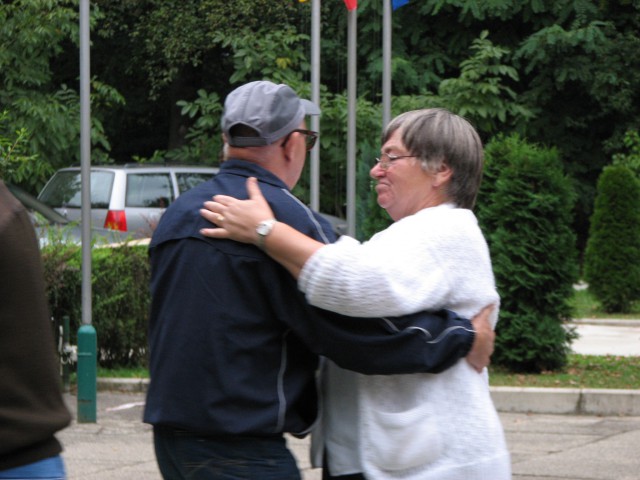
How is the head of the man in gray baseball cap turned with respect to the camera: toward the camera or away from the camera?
away from the camera

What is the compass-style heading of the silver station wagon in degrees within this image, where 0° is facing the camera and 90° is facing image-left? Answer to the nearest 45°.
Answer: approximately 225°

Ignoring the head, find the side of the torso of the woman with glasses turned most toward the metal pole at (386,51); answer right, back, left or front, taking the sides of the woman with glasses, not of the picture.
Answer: right

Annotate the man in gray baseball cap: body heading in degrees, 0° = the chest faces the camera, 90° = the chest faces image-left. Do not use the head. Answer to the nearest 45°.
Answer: approximately 225°

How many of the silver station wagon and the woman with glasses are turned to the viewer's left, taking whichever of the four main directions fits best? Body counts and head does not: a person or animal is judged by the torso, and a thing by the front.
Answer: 1

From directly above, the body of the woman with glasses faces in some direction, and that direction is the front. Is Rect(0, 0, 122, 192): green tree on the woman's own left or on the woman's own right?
on the woman's own right

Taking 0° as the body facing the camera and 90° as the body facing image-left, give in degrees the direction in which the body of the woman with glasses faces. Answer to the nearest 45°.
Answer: approximately 90°

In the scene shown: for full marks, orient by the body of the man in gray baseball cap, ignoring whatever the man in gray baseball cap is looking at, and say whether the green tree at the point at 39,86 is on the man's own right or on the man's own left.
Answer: on the man's own left

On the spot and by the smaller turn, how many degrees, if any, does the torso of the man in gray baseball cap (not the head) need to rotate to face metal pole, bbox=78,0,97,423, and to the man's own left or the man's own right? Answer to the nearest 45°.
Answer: approximately 45° to the man's own left

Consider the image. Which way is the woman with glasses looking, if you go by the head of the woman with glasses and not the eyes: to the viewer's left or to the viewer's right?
to the viewer's left

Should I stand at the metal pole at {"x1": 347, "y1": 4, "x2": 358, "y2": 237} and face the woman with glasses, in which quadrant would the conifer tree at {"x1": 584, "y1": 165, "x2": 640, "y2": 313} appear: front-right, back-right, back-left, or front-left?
back-left

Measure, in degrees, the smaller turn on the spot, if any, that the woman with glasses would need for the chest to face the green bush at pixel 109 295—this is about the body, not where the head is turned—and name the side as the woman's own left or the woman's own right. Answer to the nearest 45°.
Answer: approximately 90° to the woman's own right
